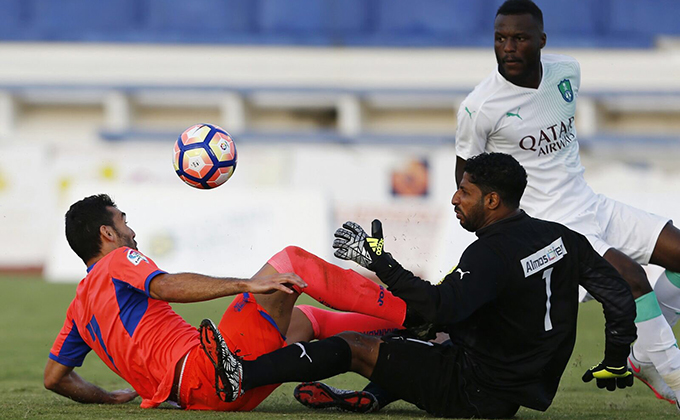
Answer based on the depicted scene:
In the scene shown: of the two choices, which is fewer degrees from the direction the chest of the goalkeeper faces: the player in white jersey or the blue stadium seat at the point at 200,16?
the blue stadium seat

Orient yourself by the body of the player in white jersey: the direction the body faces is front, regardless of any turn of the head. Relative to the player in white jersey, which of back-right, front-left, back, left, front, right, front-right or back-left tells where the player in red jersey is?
right

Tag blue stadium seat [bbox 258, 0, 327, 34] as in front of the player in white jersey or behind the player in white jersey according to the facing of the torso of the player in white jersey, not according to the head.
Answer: behind

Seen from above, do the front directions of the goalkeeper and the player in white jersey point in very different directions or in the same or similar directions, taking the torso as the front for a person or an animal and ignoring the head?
very different directions

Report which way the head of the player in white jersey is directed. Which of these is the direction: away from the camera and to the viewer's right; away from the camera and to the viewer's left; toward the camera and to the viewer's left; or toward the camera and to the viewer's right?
toward the camera and to the viewer's left

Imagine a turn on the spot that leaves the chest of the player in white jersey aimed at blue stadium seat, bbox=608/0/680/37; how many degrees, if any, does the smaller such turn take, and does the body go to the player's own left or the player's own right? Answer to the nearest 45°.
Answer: approximately 135° to the player's own left

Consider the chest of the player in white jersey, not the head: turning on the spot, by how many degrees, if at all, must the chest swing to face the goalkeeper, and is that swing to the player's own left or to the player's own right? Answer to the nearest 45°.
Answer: approximately 45° to the player's own right

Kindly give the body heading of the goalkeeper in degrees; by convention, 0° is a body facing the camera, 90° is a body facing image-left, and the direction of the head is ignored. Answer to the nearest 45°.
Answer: approximately 135°

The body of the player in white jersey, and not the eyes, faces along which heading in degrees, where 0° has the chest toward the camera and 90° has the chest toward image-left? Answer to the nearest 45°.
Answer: approximately 315°

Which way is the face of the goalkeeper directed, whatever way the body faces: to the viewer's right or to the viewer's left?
to the viewer's left

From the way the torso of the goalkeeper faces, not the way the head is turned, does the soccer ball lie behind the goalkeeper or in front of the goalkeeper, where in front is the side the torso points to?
in front

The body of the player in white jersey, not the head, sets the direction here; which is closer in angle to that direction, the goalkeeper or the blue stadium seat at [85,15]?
the goalkeeper

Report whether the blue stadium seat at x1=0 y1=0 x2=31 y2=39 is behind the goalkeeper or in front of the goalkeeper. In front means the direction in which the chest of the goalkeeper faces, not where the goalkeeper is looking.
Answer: in front
